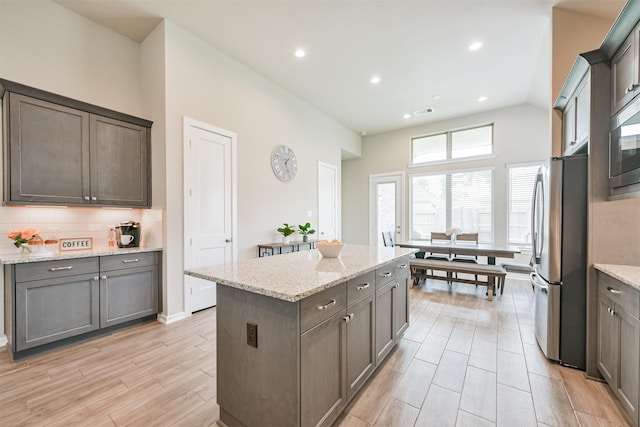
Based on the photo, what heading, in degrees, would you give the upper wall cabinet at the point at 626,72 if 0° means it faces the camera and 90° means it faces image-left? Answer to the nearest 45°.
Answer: approximately 90°

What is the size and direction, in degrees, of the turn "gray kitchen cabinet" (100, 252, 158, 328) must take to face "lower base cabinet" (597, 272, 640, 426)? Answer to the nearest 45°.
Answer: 0° — it already faces it

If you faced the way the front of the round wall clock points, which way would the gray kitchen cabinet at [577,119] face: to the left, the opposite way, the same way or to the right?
the opposite way

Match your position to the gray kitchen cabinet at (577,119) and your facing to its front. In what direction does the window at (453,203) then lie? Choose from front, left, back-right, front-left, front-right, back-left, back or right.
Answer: front-right

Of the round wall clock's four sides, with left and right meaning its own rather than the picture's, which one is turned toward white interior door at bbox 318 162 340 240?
left

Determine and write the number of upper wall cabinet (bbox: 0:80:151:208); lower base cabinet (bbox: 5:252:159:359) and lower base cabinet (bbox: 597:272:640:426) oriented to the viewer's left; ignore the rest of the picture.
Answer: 1

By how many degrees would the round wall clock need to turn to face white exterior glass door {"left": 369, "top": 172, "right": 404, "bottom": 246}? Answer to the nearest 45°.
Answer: approximately 90° to its left

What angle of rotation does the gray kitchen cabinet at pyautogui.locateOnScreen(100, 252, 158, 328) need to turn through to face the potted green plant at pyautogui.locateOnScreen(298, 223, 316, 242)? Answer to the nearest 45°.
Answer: approximately 45° to its left

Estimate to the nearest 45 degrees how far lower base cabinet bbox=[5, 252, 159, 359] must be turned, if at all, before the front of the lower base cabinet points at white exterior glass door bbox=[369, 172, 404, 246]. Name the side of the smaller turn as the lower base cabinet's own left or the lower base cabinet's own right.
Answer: approximately 45° to the lower base cabinet's own left

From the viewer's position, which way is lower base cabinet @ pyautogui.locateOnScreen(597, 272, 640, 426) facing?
facing to the left of the viewer

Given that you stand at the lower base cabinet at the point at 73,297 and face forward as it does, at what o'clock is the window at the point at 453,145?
The window is roughly at 11 o'clock from the lower base cabinet.

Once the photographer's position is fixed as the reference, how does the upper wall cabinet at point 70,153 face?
facing the viewer and to the right of the viewer

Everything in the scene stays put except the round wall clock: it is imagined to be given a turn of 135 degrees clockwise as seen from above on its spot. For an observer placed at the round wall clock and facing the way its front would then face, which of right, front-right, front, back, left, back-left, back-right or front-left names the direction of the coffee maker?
front-left

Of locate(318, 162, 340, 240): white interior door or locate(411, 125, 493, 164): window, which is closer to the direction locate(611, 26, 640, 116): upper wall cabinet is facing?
the white interior door

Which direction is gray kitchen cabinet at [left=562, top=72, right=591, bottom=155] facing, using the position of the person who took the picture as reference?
facing to the left of the viewer

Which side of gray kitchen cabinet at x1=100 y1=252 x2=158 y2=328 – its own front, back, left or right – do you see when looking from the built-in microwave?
front

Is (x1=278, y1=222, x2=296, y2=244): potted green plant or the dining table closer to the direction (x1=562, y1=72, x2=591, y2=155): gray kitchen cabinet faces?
the potted green plant
